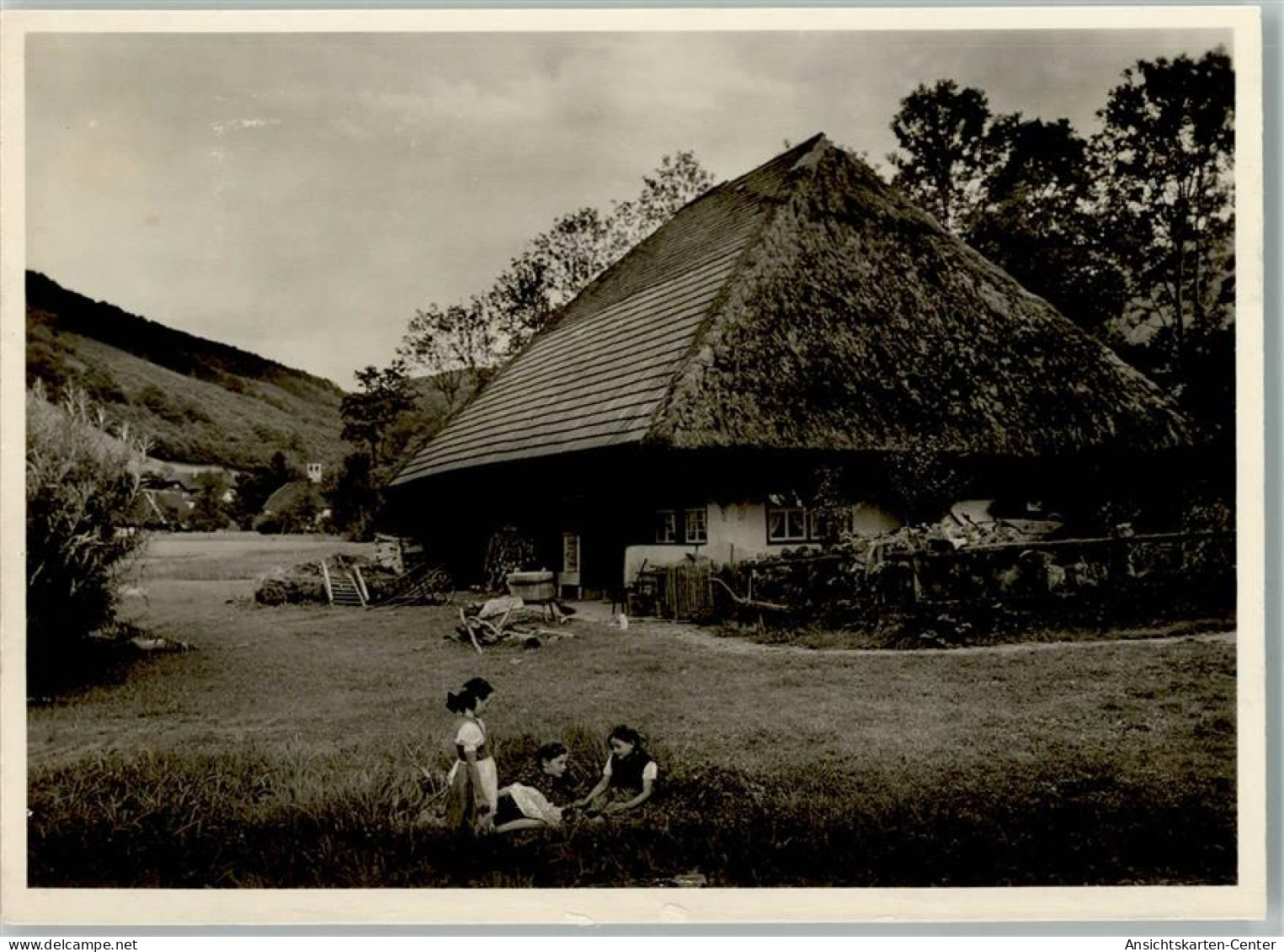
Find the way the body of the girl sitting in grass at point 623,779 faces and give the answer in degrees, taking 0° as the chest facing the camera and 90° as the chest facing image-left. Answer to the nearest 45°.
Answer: approximately 45°

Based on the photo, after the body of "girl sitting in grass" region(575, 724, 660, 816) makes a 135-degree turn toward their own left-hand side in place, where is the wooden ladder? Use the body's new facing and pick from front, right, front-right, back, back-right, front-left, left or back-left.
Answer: back-left

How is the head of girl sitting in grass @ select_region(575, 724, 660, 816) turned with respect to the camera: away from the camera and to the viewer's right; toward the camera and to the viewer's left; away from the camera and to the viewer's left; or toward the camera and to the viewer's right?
toward the camera and to the viewer's left

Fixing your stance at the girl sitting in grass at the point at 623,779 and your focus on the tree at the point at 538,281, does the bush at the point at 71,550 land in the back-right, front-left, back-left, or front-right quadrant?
front-left
